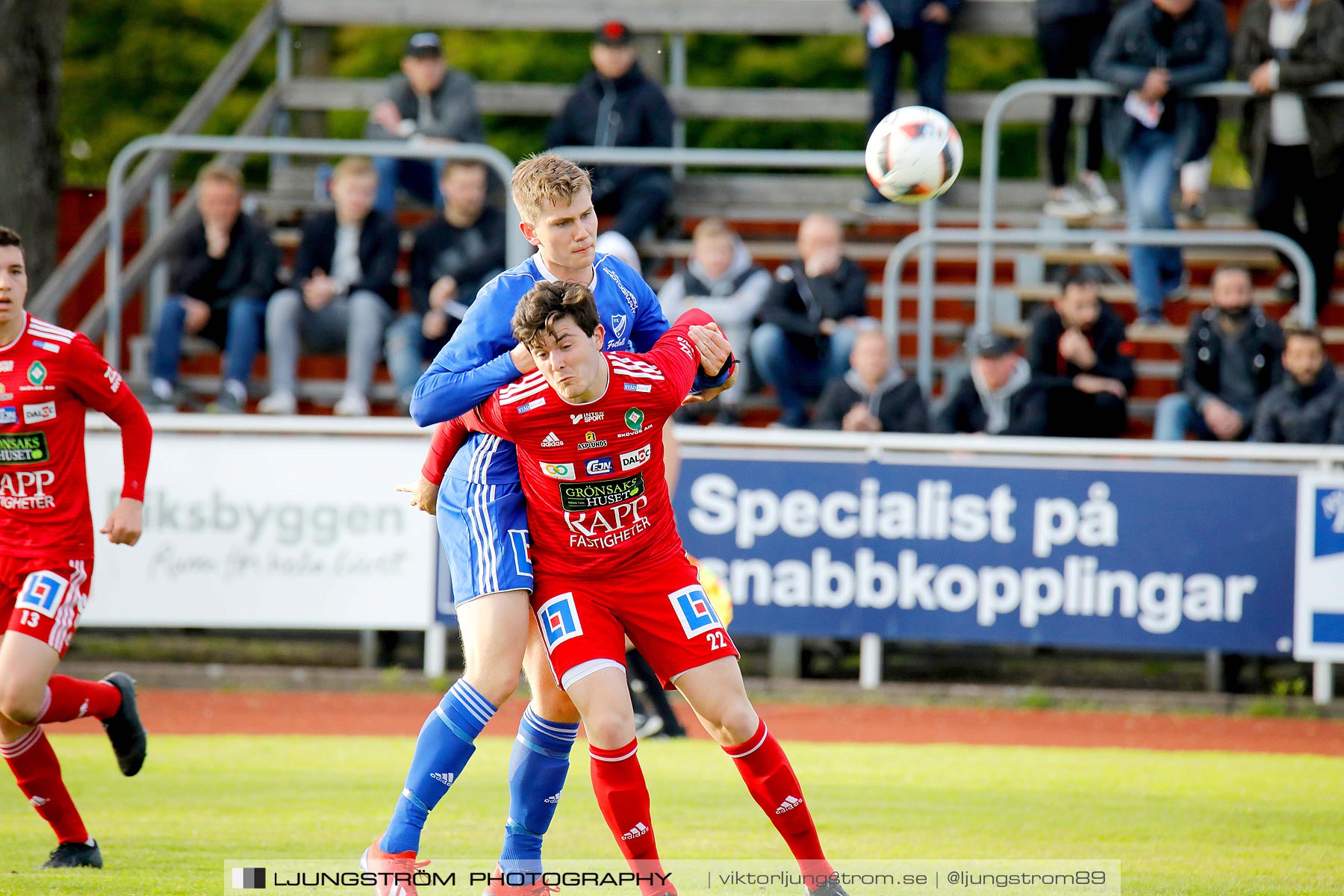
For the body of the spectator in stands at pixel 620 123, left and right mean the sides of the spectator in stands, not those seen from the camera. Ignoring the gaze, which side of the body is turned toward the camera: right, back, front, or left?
front

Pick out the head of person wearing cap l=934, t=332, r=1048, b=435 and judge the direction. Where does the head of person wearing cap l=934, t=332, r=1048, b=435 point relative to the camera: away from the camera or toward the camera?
toward the camera

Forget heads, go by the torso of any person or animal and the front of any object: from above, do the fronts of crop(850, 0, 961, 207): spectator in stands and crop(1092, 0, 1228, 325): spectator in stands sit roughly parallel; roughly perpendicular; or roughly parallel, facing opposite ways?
roughly parallel

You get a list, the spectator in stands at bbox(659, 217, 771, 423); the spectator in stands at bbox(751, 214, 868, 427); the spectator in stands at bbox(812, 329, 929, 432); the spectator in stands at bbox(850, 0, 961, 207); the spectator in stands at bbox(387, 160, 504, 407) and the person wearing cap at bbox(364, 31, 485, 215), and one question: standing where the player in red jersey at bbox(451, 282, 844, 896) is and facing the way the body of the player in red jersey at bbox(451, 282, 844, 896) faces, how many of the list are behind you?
6

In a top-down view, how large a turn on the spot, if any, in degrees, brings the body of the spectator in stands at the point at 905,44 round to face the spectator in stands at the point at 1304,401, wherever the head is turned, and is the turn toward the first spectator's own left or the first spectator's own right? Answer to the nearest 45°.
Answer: approximately 45° to the first spectator's own left

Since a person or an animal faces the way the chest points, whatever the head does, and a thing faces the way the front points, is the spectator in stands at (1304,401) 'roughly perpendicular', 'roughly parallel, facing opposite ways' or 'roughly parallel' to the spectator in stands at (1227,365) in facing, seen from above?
roughly parallel

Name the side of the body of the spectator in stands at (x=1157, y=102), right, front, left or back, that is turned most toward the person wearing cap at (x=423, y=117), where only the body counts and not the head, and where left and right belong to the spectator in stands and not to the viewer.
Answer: right

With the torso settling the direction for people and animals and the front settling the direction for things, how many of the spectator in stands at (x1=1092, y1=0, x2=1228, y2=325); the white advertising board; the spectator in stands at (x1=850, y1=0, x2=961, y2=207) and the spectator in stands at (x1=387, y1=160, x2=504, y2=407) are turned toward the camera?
4

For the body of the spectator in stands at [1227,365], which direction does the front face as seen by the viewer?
toward the camera

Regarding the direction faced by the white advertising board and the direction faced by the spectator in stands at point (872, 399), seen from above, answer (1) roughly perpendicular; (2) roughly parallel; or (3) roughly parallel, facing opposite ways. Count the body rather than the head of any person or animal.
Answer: roughly parallel

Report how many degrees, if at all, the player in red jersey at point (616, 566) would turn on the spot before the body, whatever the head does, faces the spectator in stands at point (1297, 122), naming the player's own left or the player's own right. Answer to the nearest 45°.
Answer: approximately 135° to the player's own left

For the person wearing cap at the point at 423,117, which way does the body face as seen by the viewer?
toward the camera

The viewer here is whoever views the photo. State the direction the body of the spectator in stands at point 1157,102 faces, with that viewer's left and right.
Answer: facing the viewer

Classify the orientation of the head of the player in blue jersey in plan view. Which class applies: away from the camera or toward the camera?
toward the camera
